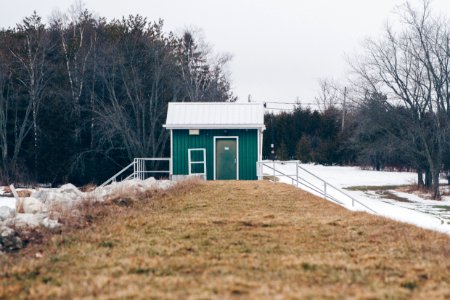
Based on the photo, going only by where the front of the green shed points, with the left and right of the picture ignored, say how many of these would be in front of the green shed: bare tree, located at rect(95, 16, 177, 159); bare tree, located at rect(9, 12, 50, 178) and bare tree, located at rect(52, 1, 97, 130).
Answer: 0

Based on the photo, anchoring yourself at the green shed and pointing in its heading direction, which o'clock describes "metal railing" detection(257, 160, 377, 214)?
The metal railing is roughly at 10 o'clock from the green shed.

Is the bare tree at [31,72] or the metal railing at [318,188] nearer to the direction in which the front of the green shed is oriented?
the metal railing

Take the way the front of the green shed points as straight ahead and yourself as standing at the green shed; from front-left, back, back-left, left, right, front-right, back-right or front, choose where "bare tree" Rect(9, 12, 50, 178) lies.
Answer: back-right

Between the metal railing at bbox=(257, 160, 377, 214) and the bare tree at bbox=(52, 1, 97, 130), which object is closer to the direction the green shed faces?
the metal railing

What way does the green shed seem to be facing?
toward the camera

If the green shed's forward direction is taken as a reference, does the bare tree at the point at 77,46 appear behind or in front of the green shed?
behind

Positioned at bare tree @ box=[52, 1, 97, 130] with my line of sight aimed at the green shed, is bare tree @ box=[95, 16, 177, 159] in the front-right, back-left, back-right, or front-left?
front-left

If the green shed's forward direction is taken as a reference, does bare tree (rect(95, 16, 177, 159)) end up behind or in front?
behind
